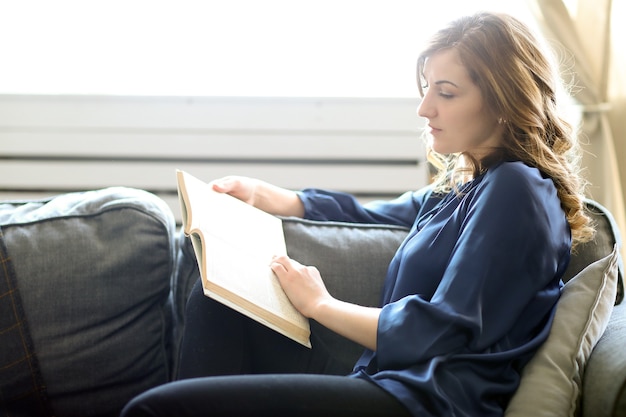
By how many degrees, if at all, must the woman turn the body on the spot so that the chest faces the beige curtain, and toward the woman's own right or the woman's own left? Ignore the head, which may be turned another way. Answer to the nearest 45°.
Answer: approximately 135° to the woman's own right

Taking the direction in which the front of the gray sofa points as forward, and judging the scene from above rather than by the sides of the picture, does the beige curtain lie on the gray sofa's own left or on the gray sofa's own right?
on the gray sofa's own left

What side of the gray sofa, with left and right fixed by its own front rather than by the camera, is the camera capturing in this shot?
front

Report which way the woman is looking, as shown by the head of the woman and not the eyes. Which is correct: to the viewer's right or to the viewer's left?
to the viewer's left

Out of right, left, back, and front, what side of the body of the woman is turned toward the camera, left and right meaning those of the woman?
left
